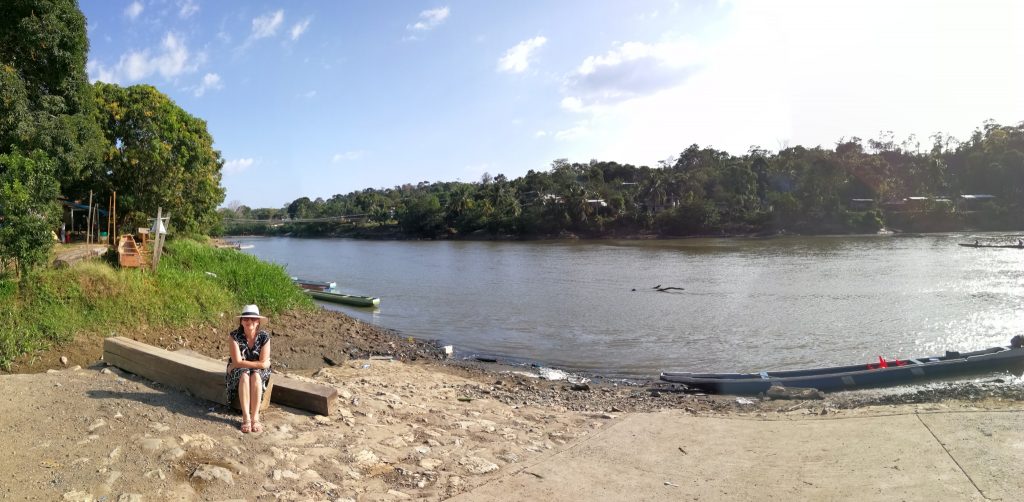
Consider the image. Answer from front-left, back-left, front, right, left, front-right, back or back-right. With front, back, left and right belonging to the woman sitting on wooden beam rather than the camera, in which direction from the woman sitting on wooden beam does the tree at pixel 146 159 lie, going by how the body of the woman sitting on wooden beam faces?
back

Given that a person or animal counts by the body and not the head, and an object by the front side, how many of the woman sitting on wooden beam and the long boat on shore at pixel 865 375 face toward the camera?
1

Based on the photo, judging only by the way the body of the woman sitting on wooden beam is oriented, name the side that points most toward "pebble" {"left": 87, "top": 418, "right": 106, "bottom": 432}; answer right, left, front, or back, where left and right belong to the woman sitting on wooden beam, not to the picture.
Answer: right

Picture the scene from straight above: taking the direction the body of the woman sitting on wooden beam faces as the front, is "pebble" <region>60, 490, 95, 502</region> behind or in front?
in front

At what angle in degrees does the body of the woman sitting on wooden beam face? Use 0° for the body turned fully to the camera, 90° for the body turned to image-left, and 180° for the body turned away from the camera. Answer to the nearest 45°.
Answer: approximately 0°

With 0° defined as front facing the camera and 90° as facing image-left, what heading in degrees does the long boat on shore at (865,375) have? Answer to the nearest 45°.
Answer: approximately 90°

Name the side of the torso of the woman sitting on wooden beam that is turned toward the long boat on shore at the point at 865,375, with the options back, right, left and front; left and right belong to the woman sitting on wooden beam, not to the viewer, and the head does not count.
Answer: left

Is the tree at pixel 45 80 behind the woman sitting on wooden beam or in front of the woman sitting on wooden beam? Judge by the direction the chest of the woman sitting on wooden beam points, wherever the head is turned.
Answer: behind

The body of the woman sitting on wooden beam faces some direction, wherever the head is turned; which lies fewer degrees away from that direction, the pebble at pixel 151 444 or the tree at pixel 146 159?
the pebble

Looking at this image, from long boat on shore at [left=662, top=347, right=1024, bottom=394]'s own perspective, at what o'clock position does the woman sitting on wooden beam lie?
The woman sitting on wooden beam is roughly at 10 o'clock from the long boat on shore.

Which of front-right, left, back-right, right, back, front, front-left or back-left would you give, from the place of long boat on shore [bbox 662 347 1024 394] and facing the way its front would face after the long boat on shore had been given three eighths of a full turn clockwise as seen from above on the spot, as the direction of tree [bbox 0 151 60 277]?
back
